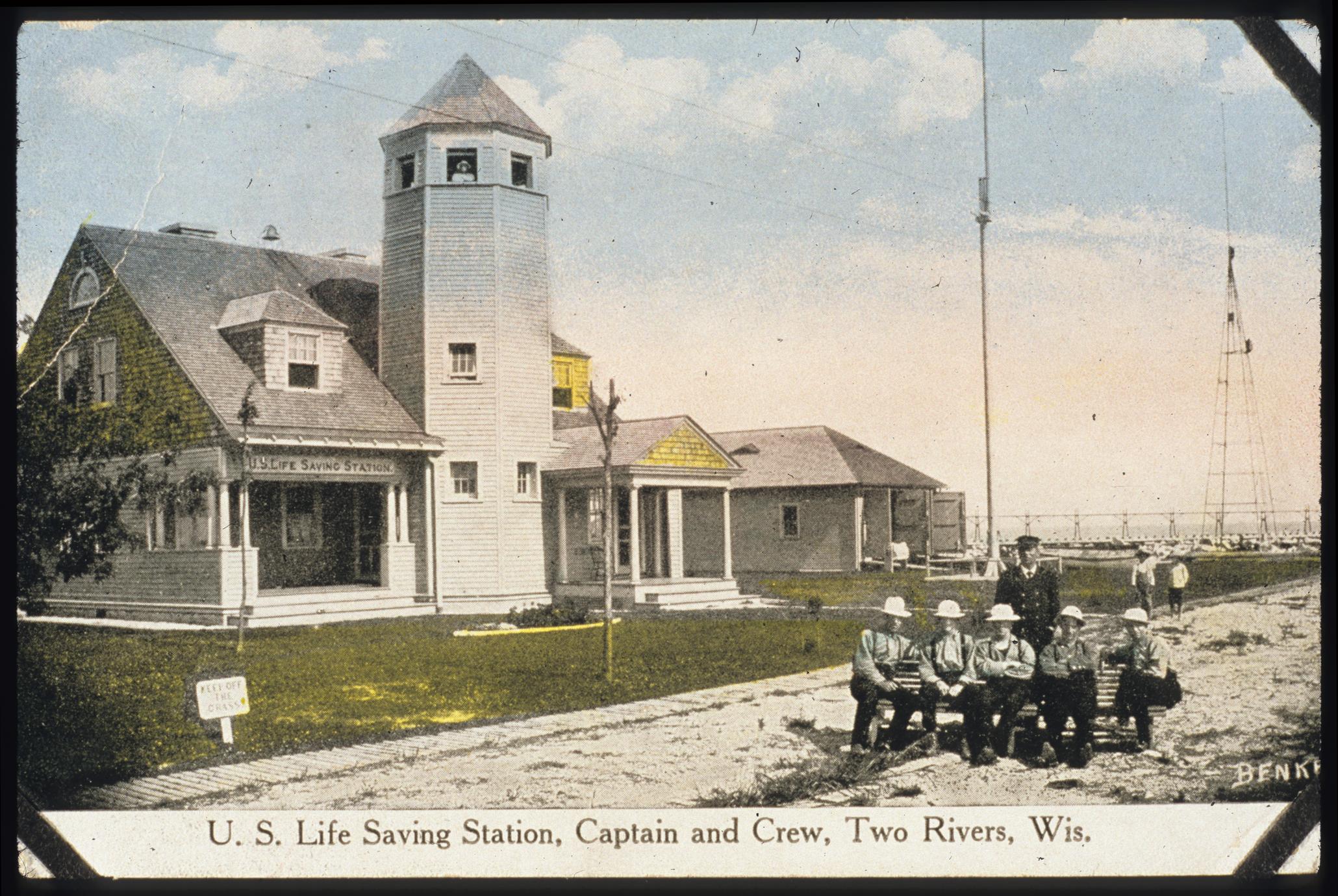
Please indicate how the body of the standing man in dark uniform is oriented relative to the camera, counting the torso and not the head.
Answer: toward the camera

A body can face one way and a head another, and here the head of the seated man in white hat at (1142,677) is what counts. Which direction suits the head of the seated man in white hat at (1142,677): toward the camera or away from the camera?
toward the camera

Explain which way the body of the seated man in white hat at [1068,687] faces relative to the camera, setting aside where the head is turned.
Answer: toward the camera

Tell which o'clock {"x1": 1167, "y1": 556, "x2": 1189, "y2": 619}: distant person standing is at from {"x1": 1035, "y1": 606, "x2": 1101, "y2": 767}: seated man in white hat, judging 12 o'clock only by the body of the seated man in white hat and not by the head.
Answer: The distant person standing is roughly at 7 o'clock from the seated man in white hat.

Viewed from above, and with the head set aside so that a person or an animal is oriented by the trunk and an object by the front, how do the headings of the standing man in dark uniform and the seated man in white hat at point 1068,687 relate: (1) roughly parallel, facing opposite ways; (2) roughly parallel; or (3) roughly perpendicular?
roughly parallel

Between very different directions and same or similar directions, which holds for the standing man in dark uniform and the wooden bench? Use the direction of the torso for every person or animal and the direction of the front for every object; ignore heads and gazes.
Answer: same or similar directions

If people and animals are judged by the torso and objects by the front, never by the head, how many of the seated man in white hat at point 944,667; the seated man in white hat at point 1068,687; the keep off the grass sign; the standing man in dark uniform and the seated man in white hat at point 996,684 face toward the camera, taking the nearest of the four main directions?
5

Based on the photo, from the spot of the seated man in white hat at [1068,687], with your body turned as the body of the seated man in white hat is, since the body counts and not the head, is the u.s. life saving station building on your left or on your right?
on your right

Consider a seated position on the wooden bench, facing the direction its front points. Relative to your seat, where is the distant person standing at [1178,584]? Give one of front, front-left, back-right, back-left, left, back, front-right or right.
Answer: back-left

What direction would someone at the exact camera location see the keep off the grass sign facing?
facing the viewer
